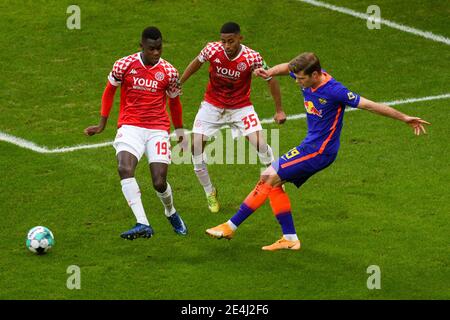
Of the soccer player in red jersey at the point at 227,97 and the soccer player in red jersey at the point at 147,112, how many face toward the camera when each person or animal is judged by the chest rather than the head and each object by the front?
2

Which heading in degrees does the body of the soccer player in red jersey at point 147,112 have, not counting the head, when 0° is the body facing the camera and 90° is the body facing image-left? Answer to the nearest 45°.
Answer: approximately 0°

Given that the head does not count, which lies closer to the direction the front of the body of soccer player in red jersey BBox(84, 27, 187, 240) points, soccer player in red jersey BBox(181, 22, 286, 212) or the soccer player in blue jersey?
the soccer player in blue jersey

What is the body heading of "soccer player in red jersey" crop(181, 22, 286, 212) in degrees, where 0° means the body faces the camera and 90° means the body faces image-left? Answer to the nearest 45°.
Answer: approximately 0°

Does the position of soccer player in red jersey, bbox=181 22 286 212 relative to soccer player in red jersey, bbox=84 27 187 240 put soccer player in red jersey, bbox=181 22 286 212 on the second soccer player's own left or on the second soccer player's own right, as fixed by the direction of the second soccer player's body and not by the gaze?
on the second soccer player's own left

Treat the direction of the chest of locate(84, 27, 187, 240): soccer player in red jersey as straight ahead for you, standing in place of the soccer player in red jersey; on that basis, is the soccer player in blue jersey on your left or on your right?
on your left

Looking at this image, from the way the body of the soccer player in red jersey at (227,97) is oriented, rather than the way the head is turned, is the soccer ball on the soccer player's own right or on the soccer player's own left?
on the soccer player's own right
